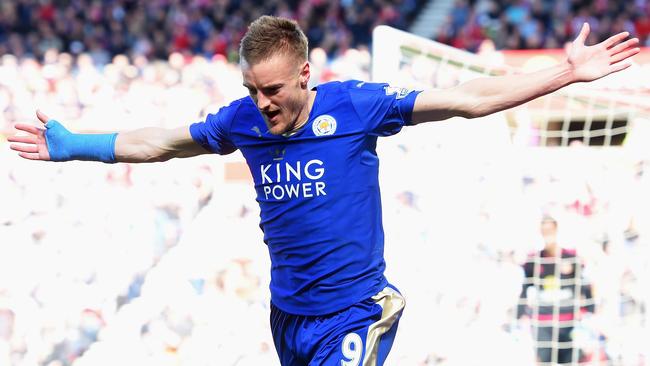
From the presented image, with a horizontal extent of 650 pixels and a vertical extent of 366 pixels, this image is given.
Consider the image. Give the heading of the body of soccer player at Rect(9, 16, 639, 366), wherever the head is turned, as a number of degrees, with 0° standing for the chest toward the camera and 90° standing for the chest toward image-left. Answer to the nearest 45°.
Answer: approximately 45°

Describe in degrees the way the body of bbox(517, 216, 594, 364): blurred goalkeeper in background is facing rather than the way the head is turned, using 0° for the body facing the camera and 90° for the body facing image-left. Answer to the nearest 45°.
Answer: approximately 0°

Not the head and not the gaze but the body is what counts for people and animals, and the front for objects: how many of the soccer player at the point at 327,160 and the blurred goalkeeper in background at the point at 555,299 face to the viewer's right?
0

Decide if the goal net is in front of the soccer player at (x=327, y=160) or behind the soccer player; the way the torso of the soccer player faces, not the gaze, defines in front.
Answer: behind
